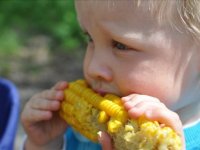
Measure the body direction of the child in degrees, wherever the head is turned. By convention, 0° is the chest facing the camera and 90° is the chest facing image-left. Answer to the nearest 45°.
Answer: approximately 45°

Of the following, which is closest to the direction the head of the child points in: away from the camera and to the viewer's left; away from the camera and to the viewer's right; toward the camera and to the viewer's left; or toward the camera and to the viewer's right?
toward the camera and to the viewer's left
